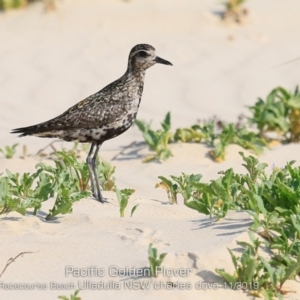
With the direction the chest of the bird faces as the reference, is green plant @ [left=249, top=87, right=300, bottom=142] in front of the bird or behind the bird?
in front

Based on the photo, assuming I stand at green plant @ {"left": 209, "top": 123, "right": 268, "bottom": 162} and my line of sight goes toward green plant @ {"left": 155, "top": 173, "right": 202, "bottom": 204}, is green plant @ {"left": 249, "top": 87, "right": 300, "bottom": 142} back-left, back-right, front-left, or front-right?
back-left

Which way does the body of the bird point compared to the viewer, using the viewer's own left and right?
facing to the right of the viewer

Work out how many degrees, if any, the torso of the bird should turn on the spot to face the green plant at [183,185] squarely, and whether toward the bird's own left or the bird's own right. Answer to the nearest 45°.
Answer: approximately 45° to the bird's own right

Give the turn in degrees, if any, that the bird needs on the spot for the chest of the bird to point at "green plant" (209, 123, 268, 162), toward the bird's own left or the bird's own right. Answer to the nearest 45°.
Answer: approximately 45° to the bird's own left

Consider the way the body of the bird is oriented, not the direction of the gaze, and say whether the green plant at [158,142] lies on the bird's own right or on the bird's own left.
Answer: on the bird's own left

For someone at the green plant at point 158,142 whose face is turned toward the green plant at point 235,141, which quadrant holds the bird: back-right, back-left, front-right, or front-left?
back-right
